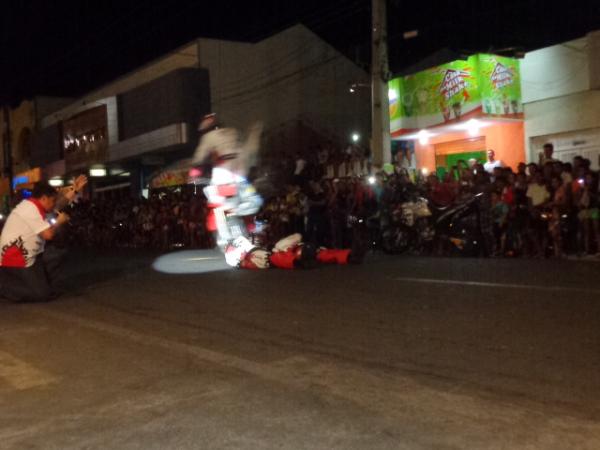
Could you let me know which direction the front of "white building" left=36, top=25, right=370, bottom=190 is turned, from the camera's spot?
facing the viewer and to the left of the viewer

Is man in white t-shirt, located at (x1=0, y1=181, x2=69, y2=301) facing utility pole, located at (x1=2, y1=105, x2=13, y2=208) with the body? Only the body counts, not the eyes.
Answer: no

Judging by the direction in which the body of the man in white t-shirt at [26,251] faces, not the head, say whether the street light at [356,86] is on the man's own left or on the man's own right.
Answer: on the man's own left

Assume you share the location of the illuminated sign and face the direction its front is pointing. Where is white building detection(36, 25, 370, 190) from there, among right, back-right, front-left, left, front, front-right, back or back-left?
right

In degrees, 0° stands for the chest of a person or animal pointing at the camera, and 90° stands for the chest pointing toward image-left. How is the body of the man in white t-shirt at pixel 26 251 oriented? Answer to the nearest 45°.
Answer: approximately 270°

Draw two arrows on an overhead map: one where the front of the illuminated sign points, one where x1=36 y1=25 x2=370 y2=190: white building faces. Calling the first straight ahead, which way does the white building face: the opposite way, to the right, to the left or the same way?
the same way

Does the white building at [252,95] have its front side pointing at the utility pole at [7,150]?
no

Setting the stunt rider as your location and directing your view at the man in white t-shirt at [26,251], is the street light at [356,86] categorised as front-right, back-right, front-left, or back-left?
back-right

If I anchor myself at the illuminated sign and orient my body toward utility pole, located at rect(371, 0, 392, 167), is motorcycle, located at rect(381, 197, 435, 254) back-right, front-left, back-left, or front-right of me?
front-left

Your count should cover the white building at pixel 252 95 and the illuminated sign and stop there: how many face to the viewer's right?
0

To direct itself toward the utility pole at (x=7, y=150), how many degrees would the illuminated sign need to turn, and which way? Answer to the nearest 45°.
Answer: approximately 90° to its right

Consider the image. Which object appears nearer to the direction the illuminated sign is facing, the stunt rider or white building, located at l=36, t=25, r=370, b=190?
the stunt rider

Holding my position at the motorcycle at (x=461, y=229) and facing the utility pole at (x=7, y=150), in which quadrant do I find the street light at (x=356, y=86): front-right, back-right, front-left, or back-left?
front-right

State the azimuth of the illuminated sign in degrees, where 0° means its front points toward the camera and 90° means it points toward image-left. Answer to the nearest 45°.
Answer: approximately 45°

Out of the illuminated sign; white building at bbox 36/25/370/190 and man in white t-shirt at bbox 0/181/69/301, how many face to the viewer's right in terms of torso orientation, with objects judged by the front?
1

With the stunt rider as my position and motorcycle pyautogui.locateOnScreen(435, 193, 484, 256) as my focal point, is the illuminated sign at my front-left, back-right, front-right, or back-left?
front-left

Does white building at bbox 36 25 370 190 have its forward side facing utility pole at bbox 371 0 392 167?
no
